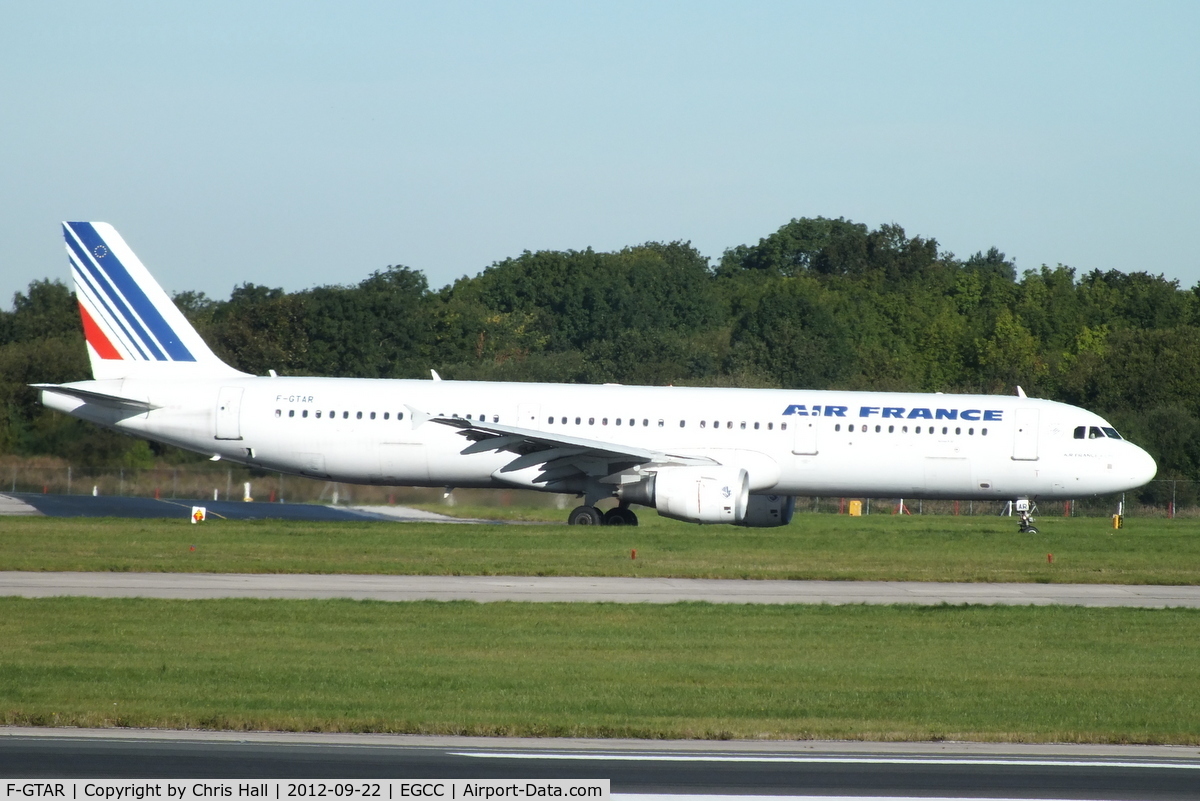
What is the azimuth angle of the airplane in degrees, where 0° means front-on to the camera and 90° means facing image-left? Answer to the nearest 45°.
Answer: approximately 270°

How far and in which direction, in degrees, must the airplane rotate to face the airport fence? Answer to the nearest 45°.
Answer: approximately 135° to its left
